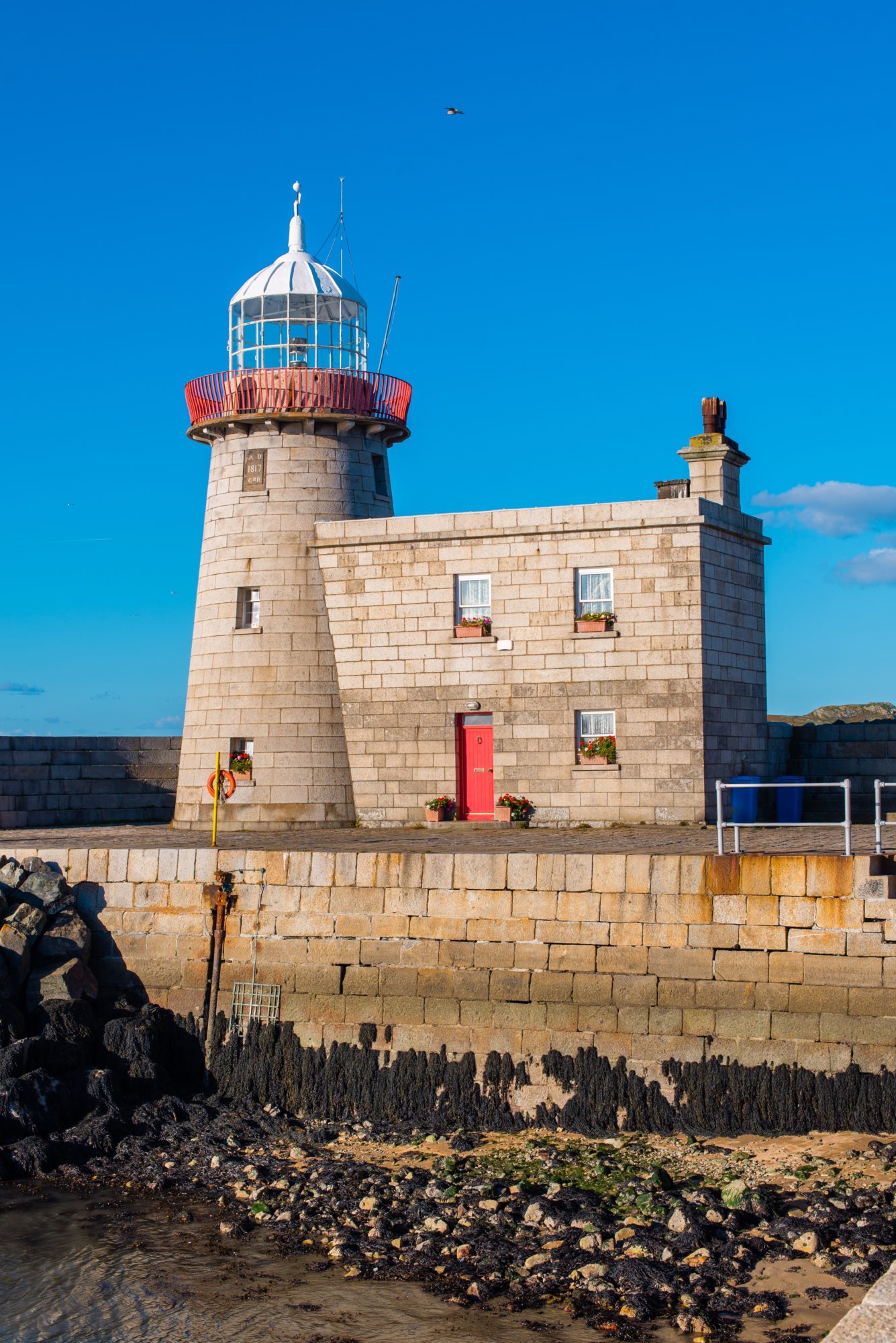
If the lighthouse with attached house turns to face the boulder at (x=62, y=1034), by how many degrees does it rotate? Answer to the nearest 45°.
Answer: approximately 45° to its right

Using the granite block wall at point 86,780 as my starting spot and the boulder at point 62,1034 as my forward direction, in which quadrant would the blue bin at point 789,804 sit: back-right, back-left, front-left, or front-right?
front-left

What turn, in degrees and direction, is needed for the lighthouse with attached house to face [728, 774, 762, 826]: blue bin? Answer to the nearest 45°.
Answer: approximately 90° to its left

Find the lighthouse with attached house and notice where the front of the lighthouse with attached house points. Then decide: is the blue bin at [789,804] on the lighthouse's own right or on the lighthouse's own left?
on the lighthouse's own left

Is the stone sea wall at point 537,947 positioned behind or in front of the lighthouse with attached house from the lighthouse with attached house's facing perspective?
in front

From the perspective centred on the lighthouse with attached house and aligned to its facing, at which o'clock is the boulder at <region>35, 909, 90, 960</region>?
The boulder is roughly at 1 o'clock from the lighthouse with attached house.

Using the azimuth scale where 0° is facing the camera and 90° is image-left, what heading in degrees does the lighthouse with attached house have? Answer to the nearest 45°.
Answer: approximately 0°

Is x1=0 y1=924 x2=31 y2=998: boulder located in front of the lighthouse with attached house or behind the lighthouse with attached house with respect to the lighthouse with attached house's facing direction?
in front
